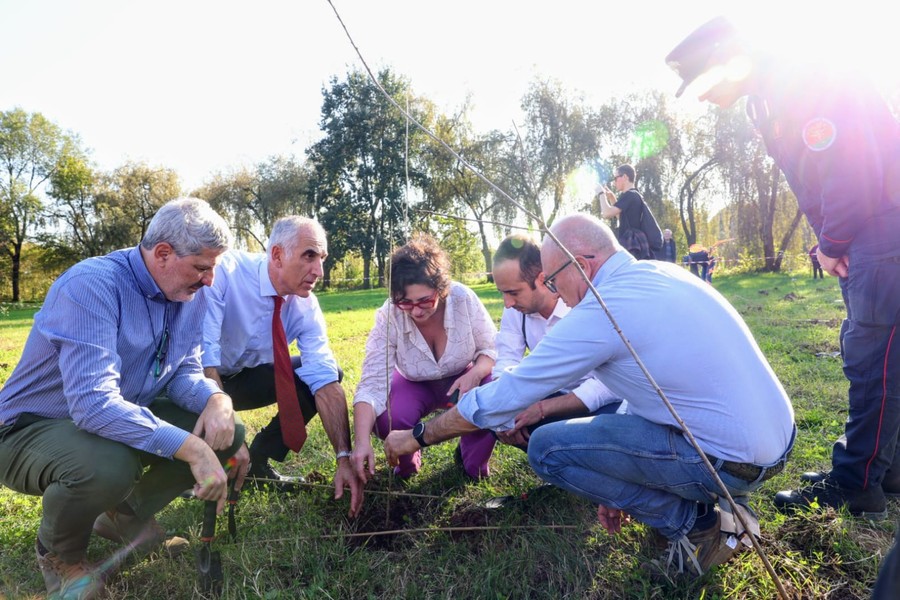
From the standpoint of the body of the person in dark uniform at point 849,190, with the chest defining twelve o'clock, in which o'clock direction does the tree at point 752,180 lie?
The tree is roughly at 3 o'clock from the person in dark uniform.

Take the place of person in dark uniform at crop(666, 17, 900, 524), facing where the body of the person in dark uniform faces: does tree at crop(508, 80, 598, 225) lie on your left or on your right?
on your right

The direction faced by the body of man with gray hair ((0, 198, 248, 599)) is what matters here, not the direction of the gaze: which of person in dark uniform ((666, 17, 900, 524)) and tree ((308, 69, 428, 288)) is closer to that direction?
the person in dark uniform

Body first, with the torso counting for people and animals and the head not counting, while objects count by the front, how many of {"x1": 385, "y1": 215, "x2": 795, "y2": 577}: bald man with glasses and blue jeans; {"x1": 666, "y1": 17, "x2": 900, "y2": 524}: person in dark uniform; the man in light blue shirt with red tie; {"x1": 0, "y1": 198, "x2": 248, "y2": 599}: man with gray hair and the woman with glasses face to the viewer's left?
2

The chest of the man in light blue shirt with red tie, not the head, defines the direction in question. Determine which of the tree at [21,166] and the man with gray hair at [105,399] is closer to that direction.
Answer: the man with gray hair

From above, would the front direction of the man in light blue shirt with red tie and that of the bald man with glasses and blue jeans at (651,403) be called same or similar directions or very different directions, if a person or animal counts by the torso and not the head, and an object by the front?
very different directions

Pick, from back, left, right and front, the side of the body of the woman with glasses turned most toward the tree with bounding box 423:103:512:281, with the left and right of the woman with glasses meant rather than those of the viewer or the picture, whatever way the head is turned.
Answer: back

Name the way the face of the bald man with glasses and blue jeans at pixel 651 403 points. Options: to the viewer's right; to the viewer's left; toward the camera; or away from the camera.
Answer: to the viewer's left

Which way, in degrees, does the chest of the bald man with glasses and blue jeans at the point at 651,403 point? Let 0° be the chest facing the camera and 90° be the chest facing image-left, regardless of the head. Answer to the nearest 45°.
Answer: approximately 90°

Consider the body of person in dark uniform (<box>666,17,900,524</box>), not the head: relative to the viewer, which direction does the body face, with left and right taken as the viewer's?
facing to the left of the viewer
